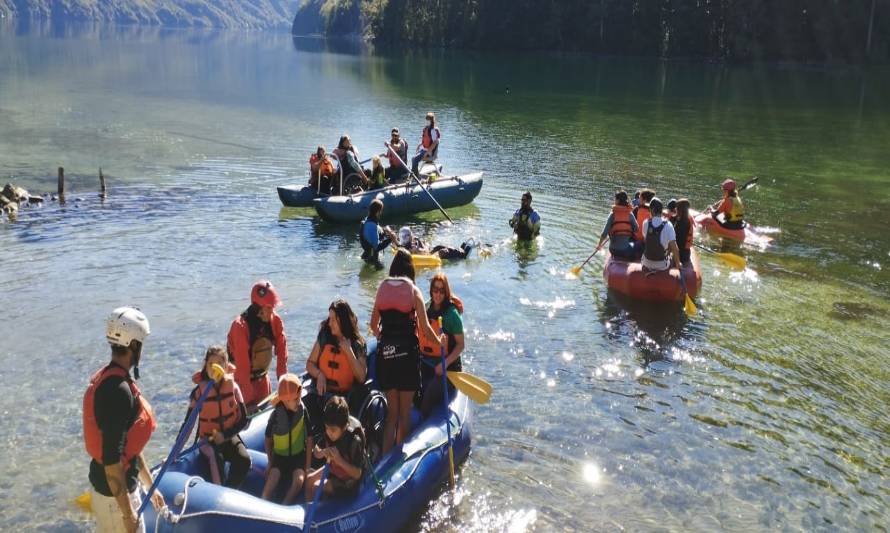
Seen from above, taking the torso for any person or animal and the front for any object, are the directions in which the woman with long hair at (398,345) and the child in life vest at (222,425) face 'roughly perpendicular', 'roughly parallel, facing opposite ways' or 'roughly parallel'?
roughly parallel, facing opposite ways

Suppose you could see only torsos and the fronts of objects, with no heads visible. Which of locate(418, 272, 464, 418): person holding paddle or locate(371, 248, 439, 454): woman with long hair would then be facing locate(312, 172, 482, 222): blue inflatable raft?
the woman with long hair

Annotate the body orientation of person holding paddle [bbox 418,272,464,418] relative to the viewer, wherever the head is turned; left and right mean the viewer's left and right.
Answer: facing the viewer and to the left of the viewer

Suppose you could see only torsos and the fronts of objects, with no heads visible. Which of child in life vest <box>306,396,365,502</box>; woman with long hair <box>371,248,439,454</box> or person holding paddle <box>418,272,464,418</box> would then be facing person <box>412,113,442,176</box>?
the woman with long hair

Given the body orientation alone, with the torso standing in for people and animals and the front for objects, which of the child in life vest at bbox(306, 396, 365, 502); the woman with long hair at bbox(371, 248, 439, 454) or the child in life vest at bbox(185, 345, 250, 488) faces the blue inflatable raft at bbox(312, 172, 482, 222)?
the woman with long hair

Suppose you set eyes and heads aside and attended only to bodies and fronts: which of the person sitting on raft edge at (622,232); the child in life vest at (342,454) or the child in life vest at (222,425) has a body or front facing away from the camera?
the person sitting on raft edge

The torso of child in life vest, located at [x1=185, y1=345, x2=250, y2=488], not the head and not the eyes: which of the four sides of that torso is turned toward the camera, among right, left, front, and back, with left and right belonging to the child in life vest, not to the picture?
front

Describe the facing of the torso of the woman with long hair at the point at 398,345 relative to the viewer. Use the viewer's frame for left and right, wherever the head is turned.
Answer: facing away from the viewer

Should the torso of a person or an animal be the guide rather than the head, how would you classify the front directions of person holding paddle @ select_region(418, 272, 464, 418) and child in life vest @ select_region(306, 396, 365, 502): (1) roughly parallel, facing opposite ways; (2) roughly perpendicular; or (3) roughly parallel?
roughly parallel

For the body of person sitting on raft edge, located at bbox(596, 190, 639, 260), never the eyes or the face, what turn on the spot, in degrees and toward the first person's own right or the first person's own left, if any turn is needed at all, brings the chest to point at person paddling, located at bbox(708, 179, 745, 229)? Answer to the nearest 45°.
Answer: approximately 45° to the first person's own right

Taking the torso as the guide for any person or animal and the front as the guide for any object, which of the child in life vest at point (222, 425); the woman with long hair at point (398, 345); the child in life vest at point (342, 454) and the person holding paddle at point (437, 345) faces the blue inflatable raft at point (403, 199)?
the woman with long hair

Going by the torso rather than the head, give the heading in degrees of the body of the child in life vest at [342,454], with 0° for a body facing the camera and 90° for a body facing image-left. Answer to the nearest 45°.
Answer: approximately 45°

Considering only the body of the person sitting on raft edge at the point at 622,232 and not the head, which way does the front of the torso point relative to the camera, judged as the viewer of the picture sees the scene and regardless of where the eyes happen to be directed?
away from the camera

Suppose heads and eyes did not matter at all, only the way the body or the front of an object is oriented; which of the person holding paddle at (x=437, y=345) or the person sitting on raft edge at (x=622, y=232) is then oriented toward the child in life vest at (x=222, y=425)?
the person holding paddle

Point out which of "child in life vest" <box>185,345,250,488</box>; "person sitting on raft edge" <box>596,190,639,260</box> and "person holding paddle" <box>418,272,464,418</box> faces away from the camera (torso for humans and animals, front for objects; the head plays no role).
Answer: the person sitting on raft edge

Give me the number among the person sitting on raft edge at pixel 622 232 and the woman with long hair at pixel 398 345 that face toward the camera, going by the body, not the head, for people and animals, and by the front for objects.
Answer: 0

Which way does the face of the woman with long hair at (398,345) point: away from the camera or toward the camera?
away from the camera
